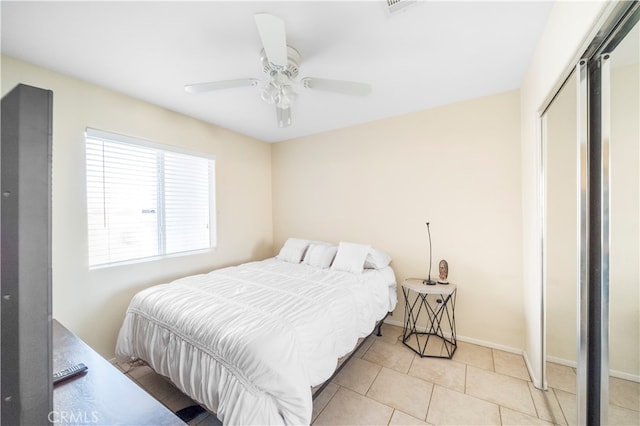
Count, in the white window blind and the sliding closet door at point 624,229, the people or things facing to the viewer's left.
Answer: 1

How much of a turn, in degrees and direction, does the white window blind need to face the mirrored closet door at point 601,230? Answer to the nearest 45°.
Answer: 0° — it already faces it

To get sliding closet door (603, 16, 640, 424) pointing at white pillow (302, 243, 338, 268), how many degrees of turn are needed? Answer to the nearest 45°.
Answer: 0° — it already faces it

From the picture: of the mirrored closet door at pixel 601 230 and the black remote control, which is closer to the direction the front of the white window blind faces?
the mirrored closet door

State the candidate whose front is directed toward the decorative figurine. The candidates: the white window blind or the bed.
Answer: the white window blind

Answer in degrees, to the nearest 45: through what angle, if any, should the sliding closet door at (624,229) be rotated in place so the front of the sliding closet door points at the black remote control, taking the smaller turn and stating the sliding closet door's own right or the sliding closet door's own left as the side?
approximately 45° to the sliding closet door's own left

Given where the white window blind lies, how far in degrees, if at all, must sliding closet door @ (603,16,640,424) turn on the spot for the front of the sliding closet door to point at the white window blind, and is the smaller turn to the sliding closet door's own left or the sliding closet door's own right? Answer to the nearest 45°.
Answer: approximately 45° to the sliding closet door's own left

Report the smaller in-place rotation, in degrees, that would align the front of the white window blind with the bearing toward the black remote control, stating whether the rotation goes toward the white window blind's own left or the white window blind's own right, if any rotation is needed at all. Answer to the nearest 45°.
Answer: approximately 45° to the white window blind's own right

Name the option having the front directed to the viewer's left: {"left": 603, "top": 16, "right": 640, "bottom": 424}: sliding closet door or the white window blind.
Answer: the sliding closet door

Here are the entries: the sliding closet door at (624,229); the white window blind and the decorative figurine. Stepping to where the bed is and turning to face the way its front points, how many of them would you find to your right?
1

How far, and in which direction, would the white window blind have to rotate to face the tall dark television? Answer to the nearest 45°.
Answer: approximately 45° to its right

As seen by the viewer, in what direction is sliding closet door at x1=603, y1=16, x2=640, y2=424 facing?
to the viewer's left
